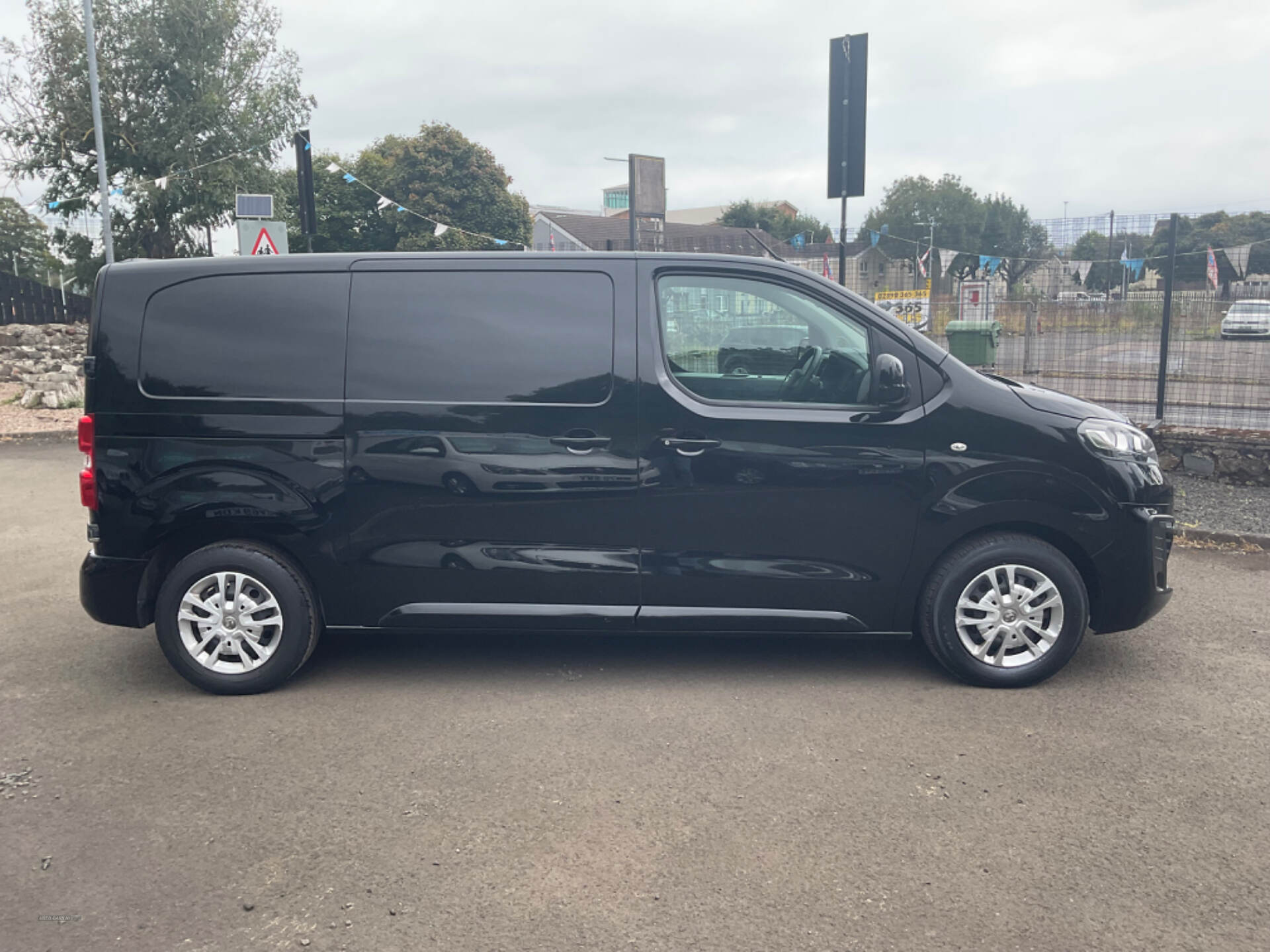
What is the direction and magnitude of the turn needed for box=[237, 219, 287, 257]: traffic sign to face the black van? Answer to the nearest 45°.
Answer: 0° — it already faces it

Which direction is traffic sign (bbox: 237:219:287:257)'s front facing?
toward the camera

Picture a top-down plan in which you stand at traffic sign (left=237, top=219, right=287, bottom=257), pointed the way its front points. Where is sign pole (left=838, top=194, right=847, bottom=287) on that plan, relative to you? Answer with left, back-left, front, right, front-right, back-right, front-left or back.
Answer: front-left

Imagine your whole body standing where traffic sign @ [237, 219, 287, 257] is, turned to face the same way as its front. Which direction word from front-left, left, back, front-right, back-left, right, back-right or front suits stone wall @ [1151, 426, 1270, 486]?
front-left

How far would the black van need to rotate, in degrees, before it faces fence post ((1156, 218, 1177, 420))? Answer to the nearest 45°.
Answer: approximately 45° to its left

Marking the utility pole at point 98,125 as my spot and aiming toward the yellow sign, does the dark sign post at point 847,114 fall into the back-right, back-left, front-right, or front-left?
front-right

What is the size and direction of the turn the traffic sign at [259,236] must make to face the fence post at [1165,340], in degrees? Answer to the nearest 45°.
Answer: approximately 45° to its left

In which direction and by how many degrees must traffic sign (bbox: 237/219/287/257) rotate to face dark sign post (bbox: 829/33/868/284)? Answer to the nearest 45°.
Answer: approximately 45° to its left

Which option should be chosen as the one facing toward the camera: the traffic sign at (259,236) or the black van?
the traffic sign

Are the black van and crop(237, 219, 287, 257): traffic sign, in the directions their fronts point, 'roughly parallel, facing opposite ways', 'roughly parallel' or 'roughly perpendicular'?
roughly perpendicular

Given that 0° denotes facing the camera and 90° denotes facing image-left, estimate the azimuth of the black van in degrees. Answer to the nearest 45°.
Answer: approximately 270°

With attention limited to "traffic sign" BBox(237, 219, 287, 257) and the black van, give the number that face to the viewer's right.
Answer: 1

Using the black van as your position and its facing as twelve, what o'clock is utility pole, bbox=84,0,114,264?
The utility pole is roughly at 8 o'clock from the black van.
